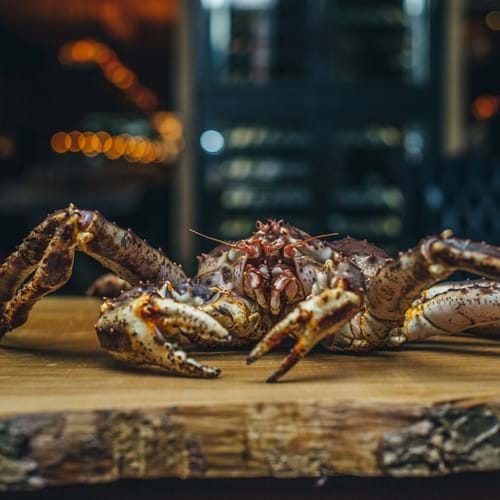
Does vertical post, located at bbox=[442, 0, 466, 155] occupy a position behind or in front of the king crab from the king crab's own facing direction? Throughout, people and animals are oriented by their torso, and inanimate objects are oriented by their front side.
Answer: behind

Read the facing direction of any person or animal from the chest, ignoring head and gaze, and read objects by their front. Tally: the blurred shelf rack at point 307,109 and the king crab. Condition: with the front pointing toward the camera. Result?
2

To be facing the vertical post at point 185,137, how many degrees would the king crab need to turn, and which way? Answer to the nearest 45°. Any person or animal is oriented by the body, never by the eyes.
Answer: approximately 180°

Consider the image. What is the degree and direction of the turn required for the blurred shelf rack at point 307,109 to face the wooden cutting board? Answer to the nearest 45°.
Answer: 0° — it already faces it

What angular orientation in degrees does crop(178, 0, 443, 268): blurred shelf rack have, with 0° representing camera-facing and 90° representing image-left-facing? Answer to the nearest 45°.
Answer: approximately 0°

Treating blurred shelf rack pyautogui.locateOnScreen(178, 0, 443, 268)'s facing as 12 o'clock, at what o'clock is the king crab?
The king crab is roughly at 12 o'clock from the blurred shelf rack.

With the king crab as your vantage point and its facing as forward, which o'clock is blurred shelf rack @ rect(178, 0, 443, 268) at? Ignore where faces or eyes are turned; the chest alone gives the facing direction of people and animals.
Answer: The blurred shelf rack is roughly at 6 o'clock from the king crab.
